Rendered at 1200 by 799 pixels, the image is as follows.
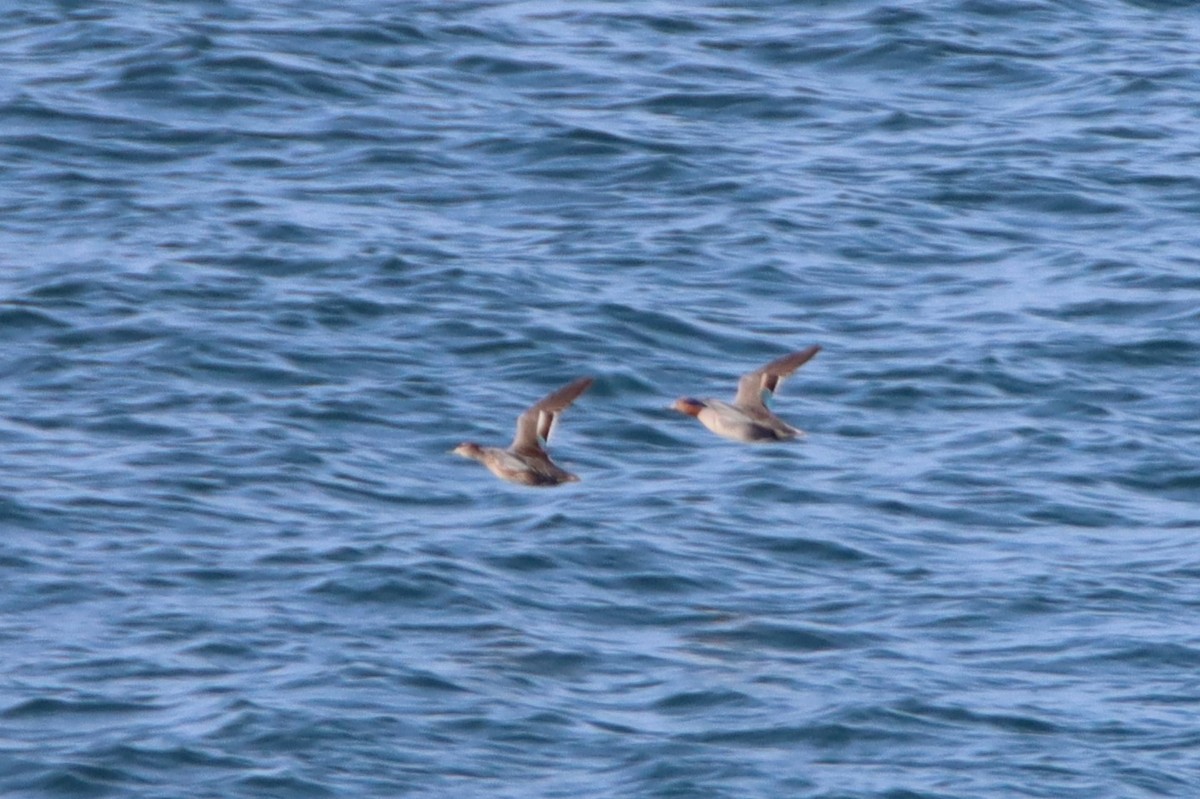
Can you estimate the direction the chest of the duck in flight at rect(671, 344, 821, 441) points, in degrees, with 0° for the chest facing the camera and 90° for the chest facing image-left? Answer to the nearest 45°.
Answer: approximately 90°

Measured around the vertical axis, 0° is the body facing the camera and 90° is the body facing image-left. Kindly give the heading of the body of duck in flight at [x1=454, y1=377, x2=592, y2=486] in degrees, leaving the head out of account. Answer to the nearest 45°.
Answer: approximately 90°

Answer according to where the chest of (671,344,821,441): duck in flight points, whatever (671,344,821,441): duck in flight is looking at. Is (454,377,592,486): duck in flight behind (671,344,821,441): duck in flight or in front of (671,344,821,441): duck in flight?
in front

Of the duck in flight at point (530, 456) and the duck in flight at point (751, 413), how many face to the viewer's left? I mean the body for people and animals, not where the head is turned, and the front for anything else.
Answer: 2

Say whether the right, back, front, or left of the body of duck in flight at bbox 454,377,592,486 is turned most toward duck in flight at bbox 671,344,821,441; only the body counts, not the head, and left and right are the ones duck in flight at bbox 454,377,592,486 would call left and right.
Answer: back
